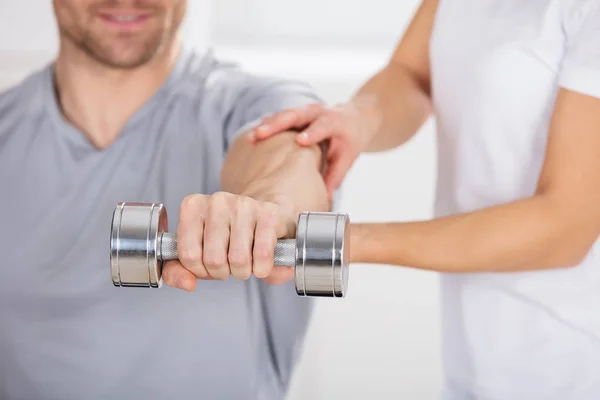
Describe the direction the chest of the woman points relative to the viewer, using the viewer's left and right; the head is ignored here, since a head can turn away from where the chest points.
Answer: facing the viewer and to the left of the viewer

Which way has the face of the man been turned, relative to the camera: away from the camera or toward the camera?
toward the camera

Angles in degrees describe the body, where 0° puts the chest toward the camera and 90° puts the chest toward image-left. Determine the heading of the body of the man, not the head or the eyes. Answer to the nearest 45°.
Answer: approximately 0°

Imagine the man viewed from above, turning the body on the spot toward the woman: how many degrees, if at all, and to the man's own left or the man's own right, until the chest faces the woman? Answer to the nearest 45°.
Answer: approximately 45° to the man's own left

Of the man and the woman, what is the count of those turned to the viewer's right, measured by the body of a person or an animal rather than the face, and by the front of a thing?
0

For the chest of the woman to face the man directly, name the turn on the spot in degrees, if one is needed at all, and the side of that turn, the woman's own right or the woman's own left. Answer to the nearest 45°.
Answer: approximately 45° to the woman's own right
